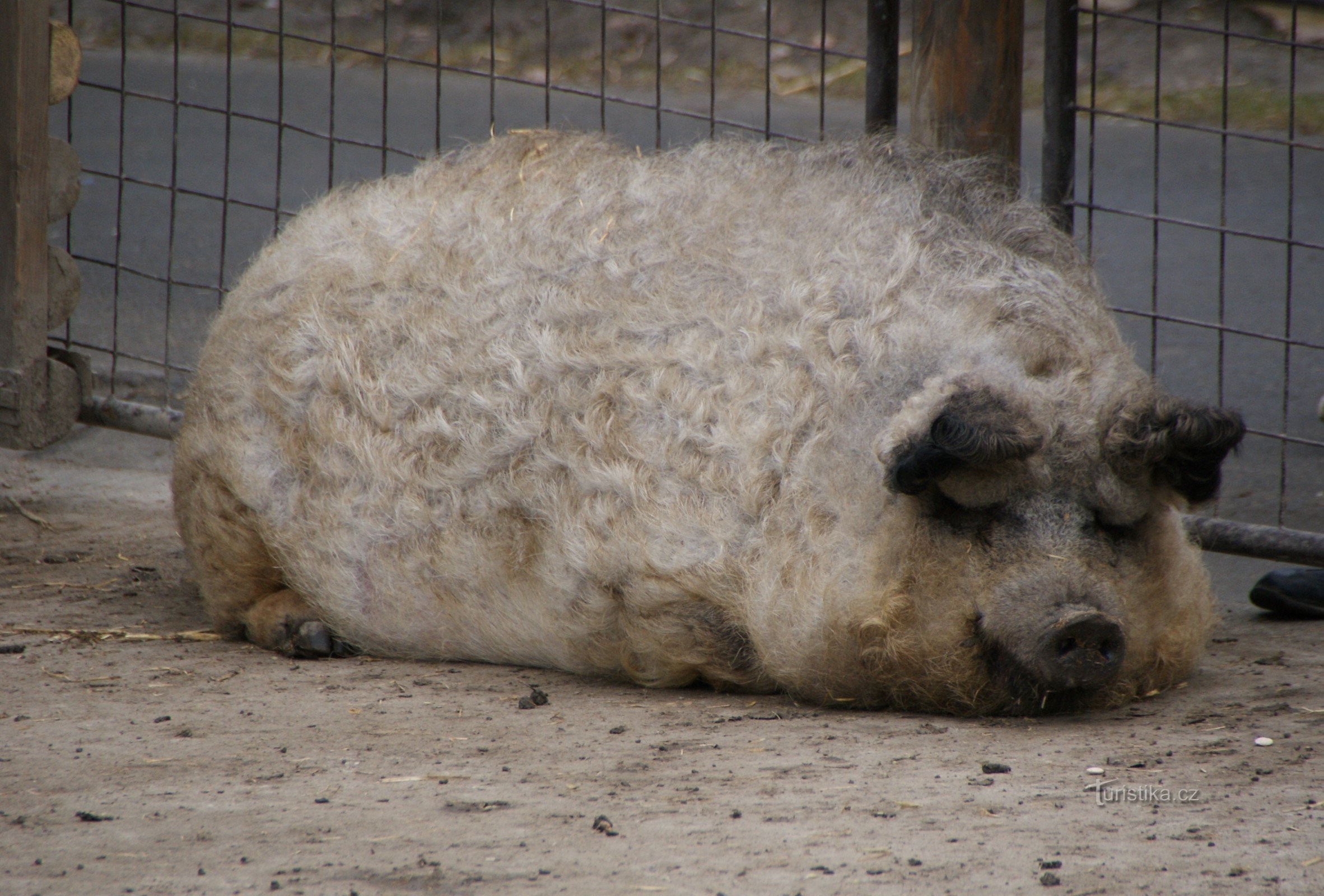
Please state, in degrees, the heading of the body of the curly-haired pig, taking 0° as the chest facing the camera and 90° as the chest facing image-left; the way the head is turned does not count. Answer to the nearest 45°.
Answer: approximately 315°

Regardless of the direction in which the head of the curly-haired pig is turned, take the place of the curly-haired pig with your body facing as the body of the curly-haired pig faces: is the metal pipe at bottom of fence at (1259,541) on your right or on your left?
on your left

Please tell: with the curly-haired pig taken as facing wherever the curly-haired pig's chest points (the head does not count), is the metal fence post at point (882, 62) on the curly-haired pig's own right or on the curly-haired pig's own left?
on the curly-haired pig's own left

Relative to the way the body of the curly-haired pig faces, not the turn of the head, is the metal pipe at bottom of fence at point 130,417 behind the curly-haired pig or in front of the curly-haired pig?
behind

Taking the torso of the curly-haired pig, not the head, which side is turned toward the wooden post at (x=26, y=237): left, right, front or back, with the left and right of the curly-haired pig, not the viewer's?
back

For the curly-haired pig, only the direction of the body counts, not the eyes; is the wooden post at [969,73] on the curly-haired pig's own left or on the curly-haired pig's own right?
on the curly-haired pig's own left
